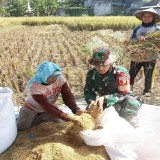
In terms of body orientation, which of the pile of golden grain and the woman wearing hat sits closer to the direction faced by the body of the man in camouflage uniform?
the pile of golden grain

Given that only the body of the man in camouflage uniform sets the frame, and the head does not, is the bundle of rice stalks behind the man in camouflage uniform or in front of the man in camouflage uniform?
behind

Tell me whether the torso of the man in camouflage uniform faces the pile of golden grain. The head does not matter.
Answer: yes

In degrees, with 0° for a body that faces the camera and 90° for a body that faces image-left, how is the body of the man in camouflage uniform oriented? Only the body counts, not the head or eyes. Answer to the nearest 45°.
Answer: approximately 45°

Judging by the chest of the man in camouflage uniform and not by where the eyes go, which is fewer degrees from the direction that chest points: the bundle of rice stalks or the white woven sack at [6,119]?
the white woven sack

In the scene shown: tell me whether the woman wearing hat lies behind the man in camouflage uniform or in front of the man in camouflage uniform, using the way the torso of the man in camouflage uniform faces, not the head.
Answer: behind
